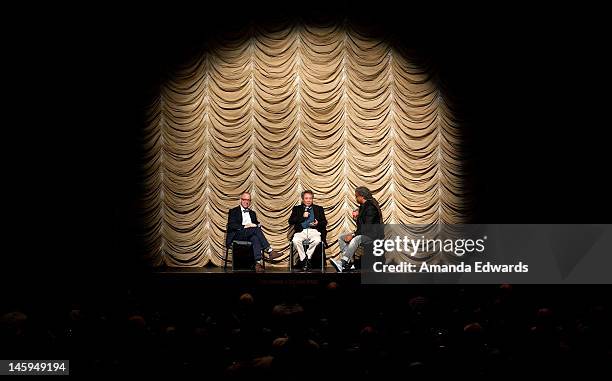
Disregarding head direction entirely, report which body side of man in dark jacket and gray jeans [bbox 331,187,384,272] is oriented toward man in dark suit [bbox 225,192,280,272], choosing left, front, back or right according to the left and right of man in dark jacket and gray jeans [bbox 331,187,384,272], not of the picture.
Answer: front

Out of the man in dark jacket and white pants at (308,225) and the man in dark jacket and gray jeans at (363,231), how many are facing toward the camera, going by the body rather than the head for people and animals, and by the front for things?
1

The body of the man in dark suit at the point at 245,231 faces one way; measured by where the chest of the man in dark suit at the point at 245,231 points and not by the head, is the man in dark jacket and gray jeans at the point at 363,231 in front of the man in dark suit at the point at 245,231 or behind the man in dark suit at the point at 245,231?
in front

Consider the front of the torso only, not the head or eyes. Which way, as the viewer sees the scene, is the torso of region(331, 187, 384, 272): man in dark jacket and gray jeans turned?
to the viewer's left

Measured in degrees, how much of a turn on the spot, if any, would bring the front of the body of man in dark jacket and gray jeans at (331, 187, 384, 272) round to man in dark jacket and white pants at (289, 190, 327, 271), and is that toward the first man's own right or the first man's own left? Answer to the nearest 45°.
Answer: approximately 45° to the first man's own right

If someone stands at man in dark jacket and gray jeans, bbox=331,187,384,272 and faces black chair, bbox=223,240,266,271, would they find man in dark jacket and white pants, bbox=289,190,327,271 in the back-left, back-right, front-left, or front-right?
front-right

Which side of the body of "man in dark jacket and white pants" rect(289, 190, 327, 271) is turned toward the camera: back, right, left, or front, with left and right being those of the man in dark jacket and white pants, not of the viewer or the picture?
front

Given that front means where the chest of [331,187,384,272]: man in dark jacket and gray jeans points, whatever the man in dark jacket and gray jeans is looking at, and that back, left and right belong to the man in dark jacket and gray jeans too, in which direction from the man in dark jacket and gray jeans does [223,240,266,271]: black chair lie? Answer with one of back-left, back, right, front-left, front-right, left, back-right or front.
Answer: front

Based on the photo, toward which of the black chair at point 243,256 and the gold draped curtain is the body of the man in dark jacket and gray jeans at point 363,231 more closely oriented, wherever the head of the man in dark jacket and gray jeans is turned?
the black chair

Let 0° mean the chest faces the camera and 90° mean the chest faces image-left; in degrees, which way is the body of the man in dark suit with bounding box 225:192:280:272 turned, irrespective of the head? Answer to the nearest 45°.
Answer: approximately 315°

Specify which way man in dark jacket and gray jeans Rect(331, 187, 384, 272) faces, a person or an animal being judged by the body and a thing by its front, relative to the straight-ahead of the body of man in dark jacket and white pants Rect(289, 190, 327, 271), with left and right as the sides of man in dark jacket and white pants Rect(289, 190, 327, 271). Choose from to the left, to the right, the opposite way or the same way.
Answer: to the right

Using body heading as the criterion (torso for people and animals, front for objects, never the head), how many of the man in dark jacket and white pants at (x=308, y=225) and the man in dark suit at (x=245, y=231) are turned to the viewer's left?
0
